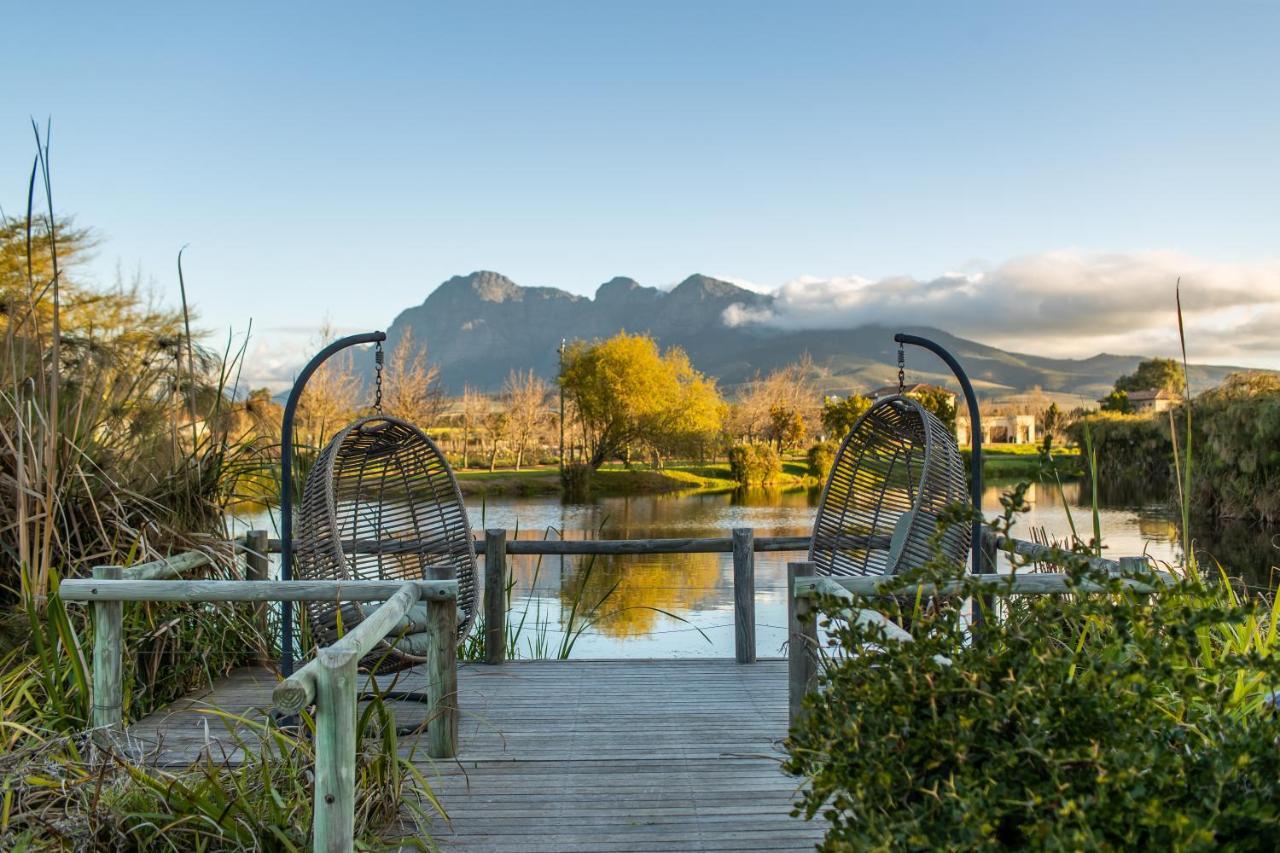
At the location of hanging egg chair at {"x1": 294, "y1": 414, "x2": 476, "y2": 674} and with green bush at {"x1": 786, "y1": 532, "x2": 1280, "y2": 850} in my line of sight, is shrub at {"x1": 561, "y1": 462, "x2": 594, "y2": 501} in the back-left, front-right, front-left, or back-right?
back-left

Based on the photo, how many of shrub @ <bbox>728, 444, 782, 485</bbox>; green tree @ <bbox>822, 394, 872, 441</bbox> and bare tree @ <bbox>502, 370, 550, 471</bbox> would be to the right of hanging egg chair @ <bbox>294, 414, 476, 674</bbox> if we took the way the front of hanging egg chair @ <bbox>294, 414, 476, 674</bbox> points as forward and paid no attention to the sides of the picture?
0

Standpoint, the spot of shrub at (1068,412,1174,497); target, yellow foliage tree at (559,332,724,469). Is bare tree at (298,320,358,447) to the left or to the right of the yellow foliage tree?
left

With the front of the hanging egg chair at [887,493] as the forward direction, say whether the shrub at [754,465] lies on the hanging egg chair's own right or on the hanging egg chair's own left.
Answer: on the hanging egg chair's own right

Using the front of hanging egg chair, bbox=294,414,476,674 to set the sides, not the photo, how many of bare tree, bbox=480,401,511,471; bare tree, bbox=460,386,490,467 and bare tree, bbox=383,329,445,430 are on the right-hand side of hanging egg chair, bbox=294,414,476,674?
0
